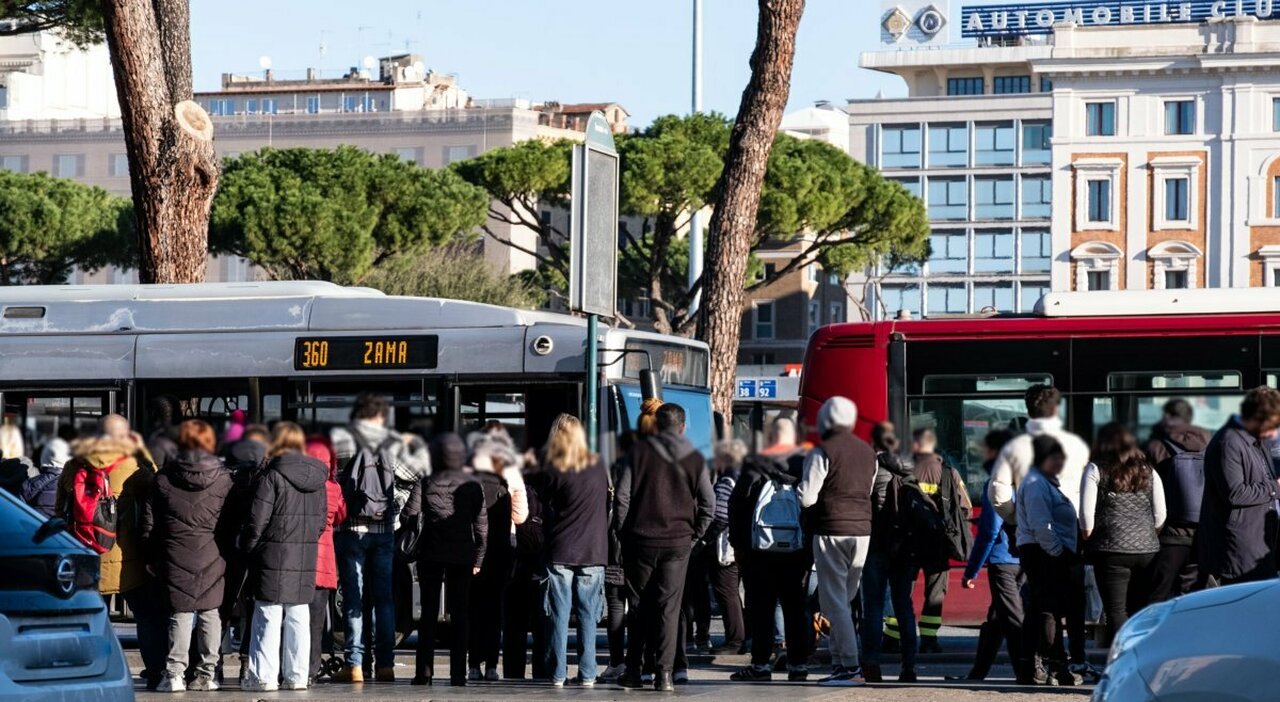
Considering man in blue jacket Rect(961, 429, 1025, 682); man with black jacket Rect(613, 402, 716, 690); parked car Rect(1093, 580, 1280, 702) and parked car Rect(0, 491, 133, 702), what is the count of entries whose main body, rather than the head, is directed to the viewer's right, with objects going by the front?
0

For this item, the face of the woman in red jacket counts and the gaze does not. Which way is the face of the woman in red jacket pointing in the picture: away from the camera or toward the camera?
away from the camera

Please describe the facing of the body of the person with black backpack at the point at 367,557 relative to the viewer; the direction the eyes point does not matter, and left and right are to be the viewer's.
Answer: facing away from the viewer

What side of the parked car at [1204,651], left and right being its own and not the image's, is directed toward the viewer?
left

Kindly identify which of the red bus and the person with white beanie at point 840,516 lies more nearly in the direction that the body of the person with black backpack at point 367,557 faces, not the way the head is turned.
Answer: the red bus

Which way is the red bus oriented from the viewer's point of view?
to the viewer's right

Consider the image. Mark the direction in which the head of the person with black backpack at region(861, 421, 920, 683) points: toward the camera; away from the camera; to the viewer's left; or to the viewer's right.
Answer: away from the camera

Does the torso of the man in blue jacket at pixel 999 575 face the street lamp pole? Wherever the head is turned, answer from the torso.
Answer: no

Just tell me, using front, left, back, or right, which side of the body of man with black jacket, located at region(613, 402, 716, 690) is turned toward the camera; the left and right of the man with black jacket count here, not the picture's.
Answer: back

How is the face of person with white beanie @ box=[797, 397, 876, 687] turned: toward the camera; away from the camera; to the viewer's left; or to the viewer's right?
away from the camera

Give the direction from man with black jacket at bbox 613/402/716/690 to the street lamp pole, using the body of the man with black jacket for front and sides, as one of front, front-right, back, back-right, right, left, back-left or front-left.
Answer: front

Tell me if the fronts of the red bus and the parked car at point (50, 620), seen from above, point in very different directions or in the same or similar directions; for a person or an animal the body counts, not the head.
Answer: very different directions

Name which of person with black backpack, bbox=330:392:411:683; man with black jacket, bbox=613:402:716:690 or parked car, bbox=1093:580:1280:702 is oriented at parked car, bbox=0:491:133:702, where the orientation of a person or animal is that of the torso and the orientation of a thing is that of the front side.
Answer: parked car, bbox=1093:580:1280:702
